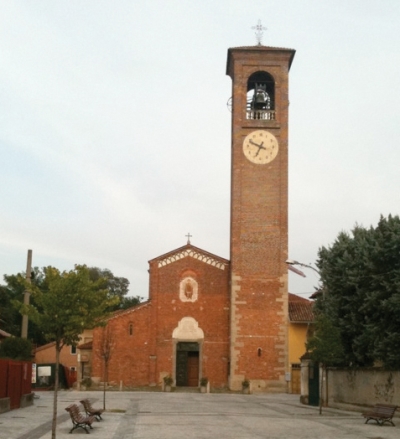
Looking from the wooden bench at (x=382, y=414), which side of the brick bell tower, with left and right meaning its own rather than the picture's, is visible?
front

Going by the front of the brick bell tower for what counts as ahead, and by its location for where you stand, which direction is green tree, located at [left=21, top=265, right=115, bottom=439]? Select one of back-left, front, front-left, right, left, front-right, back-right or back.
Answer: front

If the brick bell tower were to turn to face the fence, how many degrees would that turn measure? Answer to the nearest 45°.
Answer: approximately 45° to its right

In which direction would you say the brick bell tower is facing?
toward the camera

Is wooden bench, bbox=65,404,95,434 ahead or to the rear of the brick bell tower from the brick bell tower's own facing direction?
ahead

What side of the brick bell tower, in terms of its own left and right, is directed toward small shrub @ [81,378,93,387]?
right

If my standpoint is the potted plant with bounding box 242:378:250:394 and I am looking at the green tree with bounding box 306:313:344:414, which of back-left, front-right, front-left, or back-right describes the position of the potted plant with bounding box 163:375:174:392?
back-right
